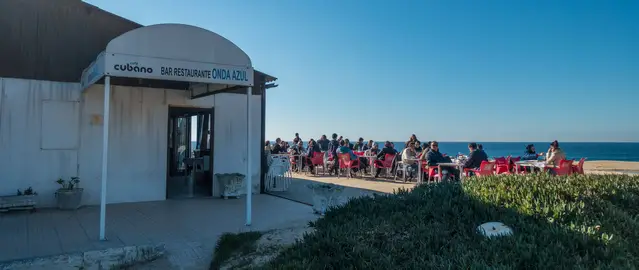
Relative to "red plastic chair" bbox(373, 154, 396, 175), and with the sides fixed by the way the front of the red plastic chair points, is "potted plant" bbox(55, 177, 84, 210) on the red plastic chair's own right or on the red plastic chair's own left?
on the red plastic chair's own left

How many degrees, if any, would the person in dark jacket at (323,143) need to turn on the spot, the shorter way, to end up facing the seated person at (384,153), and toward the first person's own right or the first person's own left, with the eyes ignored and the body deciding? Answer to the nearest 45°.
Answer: approximately 135° to the first person's own right

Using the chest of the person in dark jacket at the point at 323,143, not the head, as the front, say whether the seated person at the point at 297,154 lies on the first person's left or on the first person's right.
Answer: on the first person's left

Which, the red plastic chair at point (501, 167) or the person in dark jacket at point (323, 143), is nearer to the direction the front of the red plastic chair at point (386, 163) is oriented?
the person in dark jacket
